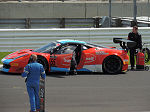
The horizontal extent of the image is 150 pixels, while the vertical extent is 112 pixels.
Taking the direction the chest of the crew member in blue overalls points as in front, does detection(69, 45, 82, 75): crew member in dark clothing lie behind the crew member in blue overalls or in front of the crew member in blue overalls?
in front

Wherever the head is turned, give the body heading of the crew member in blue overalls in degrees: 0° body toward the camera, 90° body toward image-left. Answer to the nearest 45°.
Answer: approximately 180°

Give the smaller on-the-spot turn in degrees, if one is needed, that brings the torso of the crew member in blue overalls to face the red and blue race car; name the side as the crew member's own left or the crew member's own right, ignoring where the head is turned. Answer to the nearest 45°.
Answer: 0° — they already face it
